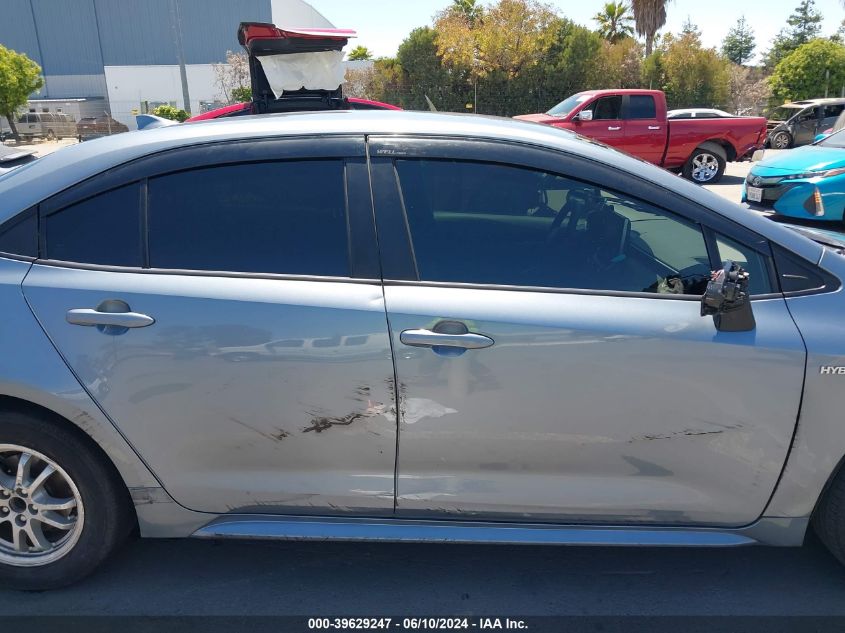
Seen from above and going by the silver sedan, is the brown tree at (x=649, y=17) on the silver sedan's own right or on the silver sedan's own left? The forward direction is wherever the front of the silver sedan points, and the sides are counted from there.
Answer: on the silver sedan's own left

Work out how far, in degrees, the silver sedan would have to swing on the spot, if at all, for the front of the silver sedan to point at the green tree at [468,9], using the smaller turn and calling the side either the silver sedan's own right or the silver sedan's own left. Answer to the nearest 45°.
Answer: approximately 90° to the silver sedan's own left

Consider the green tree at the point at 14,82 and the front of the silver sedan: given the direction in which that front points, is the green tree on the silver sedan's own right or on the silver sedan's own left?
on the silver sedan's own left

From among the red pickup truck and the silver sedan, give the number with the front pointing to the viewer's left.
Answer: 1

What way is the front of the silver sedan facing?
to the viewer's right

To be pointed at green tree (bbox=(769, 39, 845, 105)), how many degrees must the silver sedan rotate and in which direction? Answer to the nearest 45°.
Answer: approximately 45° to its left

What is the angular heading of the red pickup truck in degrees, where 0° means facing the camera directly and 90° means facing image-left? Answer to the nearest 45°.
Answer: approximately 90°

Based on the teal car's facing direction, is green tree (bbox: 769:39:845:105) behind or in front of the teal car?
behind

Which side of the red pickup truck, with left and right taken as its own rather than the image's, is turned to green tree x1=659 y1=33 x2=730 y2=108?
right

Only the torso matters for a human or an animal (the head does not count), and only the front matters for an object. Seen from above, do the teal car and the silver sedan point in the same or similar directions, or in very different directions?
very different directions

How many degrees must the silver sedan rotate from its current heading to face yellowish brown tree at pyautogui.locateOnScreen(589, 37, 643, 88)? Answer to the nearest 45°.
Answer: approximately 90° to its left

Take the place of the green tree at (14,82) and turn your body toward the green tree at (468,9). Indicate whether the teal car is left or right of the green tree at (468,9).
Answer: right
